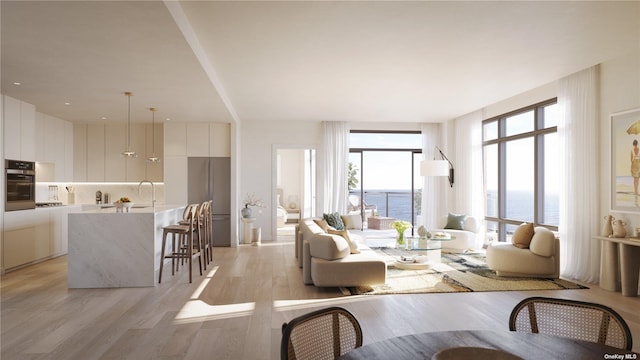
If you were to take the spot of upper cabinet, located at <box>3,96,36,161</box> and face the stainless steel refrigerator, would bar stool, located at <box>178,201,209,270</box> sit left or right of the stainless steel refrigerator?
right

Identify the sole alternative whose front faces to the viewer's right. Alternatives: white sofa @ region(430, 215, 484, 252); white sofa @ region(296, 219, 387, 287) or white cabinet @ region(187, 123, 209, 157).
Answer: white sofa @ region(296, 219, 387, 287)

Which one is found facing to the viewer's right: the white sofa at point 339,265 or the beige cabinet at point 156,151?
the white sofa

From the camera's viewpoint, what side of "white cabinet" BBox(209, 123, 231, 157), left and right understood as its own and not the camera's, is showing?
front

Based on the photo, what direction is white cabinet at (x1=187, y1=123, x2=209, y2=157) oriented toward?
toward the camera

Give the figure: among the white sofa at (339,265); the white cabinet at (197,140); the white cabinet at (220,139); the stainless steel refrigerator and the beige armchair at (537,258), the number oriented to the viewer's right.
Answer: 1

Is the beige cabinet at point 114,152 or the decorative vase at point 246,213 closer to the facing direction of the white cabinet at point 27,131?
the decorative vase

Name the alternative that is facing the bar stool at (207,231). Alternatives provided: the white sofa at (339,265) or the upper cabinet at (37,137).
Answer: the upper cabinet

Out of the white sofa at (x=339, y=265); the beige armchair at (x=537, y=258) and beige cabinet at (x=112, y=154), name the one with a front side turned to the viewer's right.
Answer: the white sofa

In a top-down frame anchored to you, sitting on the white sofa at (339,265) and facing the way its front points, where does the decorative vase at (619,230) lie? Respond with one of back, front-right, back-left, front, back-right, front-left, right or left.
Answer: front

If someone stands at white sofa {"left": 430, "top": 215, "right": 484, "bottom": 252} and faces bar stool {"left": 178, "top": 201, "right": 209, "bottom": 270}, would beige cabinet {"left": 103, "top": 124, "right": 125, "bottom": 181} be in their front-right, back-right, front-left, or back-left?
front-right

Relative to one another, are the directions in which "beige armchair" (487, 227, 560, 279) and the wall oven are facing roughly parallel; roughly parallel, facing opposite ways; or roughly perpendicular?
roughly parallel, facing opposite ways

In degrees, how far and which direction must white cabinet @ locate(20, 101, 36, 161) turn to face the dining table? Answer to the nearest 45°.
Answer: approximately 45° to its right

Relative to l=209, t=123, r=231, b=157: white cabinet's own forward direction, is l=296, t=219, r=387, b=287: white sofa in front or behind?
in front

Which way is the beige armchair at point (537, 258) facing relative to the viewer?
to the viewer's left

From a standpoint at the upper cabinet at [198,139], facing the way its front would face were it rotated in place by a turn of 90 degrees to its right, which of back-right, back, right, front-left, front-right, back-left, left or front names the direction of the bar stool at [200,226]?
left

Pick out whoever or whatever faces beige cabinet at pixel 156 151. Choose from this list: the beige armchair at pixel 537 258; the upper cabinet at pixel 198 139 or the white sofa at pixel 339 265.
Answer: the beige armchair

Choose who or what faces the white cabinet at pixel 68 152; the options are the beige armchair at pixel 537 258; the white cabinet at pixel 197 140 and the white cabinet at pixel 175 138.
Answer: the beige armchair

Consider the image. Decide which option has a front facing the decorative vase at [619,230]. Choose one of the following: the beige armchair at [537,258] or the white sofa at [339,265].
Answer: the white sofa
